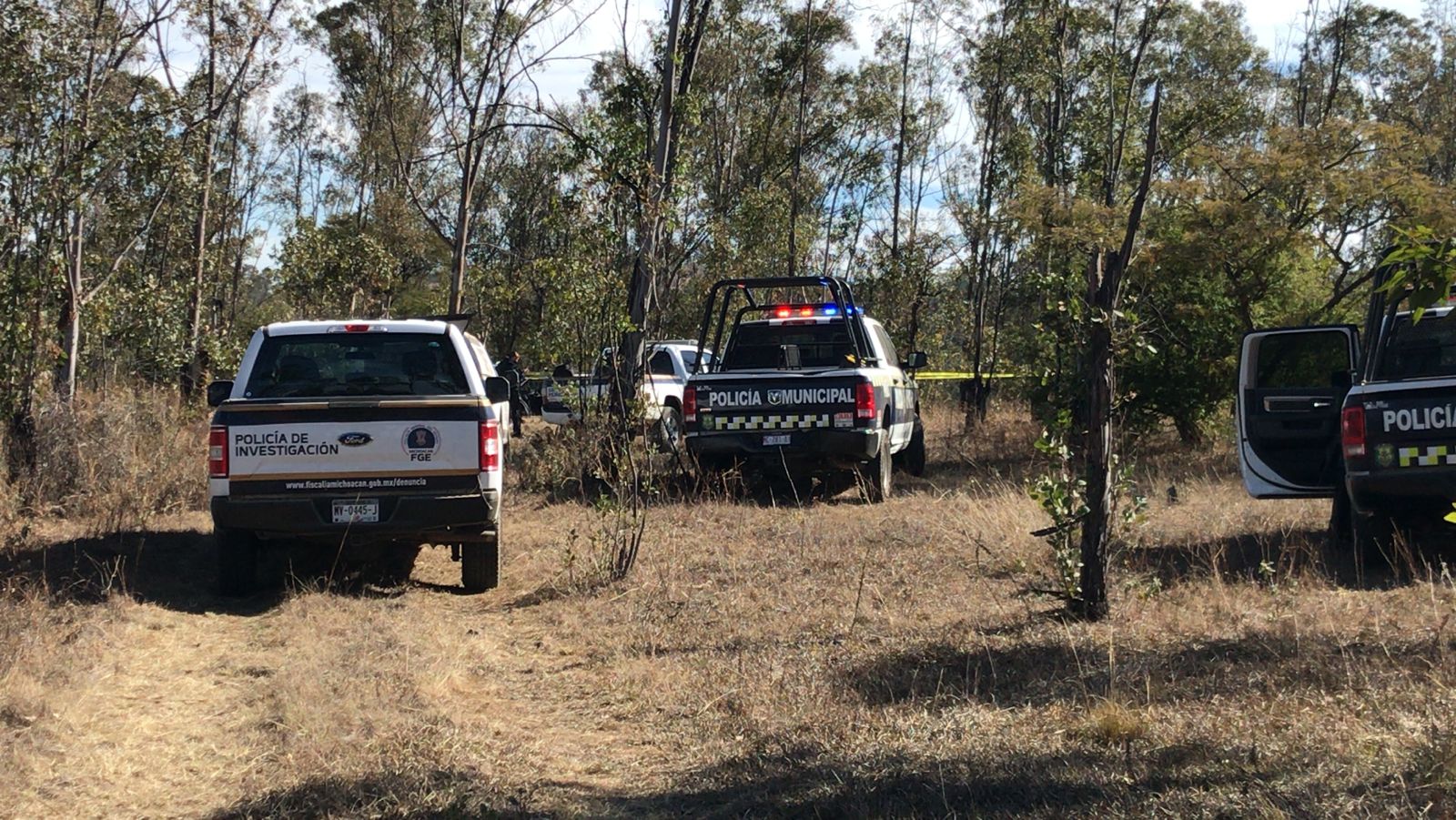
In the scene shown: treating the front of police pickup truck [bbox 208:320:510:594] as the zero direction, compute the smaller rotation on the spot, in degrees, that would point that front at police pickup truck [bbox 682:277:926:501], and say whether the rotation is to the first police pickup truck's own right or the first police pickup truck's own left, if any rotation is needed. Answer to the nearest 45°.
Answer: approximately 45° to the first police pickup truck's own right

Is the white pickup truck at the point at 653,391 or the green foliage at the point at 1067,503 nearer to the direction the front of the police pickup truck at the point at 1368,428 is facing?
the white pickup truck

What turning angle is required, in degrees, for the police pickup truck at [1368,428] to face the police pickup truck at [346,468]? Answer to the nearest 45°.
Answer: approximately 135° to its left

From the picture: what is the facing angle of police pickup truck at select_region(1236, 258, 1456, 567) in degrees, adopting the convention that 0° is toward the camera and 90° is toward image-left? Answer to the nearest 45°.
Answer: approximately 180°

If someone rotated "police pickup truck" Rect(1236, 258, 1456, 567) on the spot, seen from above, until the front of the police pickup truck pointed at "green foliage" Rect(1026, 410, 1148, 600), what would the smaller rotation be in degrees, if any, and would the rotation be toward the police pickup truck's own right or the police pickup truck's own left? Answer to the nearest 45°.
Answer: approximately 135° to the police pickup truck's own left

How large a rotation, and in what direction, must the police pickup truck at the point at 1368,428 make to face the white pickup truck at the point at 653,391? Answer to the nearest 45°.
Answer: approximately 90° to its left

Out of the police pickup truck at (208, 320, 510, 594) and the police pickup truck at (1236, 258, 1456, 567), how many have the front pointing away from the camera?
2

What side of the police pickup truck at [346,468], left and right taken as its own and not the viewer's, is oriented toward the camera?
back
